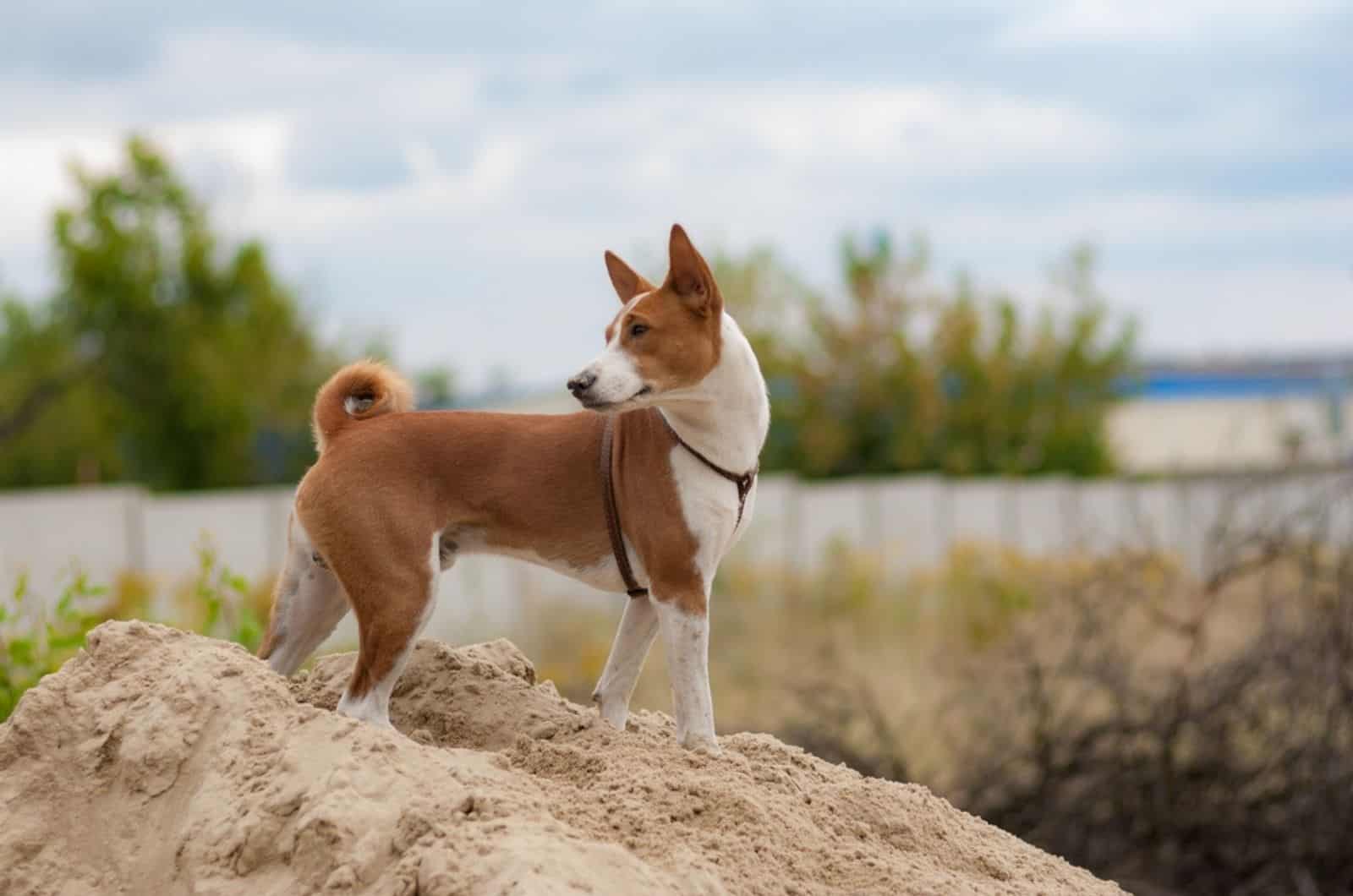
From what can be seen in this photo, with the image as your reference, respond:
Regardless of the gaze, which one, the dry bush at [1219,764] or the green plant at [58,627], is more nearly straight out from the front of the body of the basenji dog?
the dry bush

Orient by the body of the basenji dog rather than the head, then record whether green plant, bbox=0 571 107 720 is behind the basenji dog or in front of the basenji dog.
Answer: behind

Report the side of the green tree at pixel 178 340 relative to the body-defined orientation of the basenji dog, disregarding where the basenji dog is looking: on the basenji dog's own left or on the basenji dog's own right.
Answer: on the basenji dog's own left

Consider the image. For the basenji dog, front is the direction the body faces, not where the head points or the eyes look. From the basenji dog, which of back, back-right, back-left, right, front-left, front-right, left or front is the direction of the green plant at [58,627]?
back-left

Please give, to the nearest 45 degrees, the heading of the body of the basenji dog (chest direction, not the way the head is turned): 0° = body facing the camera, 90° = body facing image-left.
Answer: approximately 270°

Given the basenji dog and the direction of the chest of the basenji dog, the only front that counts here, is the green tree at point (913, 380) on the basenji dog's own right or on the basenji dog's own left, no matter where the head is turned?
on the basenji dog's own left

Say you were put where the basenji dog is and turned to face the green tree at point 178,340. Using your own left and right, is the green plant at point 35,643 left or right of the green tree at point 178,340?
left
